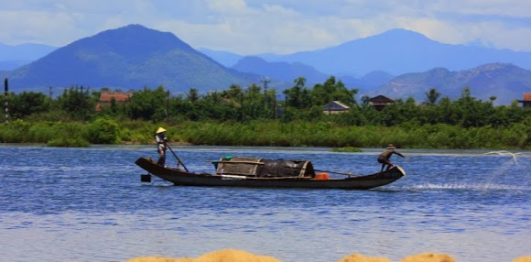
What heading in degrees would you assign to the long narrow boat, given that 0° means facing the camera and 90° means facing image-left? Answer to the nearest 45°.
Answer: approximately 270°
